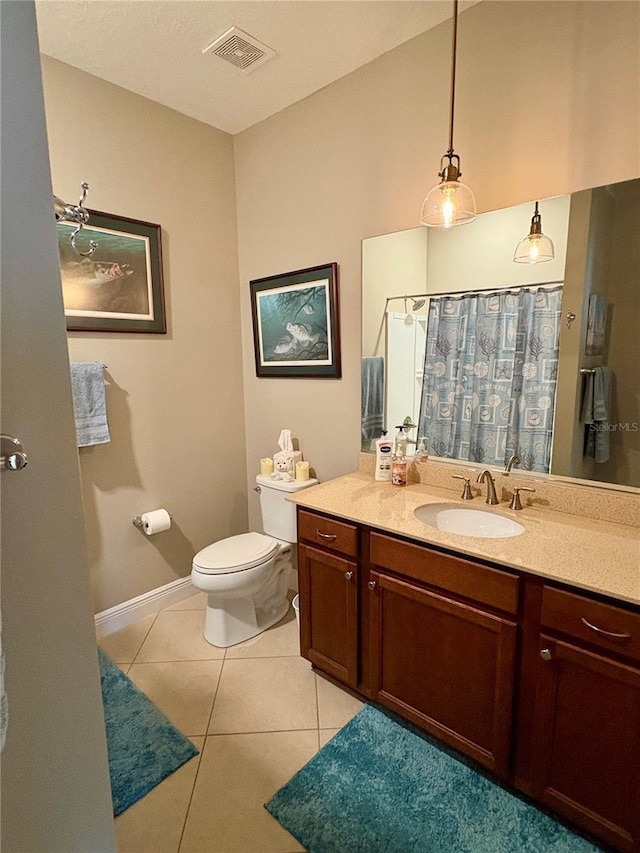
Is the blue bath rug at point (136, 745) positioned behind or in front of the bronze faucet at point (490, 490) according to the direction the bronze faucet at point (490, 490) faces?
in front

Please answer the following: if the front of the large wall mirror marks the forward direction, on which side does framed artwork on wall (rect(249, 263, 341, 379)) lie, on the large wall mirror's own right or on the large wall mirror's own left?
on the large wall mirror's own right

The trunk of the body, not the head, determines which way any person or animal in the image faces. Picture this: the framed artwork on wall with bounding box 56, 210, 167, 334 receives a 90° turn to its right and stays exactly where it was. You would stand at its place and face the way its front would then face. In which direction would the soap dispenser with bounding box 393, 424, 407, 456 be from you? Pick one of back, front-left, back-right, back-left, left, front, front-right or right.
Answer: left

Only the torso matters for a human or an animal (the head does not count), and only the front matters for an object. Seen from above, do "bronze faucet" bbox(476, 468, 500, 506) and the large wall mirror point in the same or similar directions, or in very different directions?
same or similar directions

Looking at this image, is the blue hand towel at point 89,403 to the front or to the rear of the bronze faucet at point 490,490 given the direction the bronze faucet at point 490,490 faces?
to the front

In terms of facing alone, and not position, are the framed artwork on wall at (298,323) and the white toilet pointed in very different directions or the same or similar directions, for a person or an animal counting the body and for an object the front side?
same or similar directions

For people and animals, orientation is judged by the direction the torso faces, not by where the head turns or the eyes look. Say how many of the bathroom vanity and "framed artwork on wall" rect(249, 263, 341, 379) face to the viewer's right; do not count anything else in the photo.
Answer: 0

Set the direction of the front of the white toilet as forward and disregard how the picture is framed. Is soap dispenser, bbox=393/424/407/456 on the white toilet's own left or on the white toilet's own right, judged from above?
on the white toilet's own left

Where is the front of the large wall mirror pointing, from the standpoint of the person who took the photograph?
facing the viewer and to the left of the viewer

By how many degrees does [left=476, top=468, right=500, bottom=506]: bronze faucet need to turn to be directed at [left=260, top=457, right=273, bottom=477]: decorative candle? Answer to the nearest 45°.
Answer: approximately 45° to its right

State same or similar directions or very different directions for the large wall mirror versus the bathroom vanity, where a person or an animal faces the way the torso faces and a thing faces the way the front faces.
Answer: same or similar directions

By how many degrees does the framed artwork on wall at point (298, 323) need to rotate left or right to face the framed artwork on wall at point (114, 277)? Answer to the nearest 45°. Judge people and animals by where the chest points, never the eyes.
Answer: approximately 45° to its right

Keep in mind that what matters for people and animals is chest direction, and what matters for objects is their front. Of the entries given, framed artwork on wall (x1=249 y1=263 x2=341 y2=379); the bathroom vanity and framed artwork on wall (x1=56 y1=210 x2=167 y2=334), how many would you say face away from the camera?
0
